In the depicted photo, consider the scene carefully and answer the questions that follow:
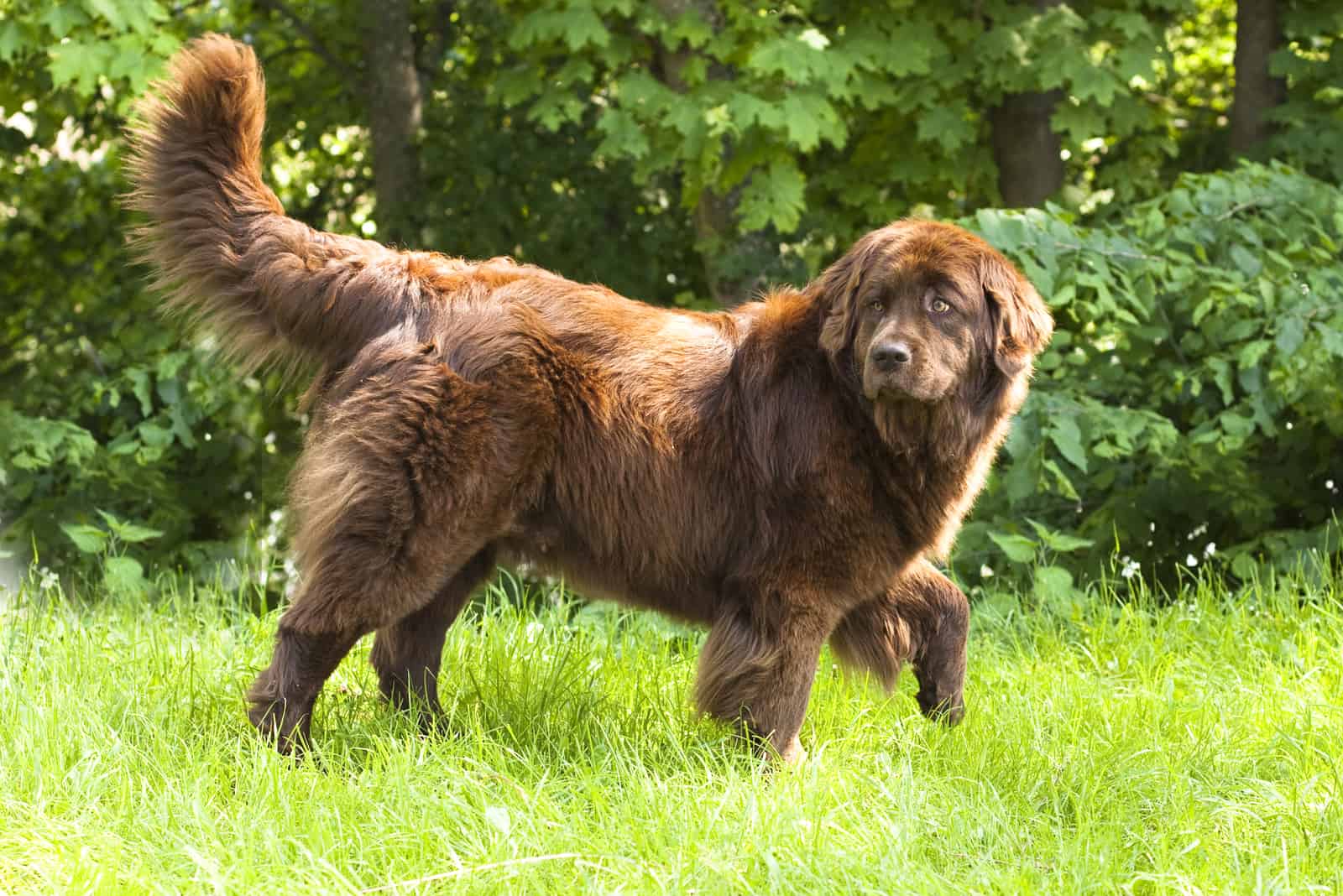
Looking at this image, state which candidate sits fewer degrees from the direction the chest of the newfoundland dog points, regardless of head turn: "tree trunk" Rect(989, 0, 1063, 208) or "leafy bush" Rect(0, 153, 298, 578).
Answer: the tree trunk

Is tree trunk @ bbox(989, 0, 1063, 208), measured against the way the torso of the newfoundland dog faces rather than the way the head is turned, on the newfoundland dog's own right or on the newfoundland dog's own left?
on the newfoundland dog's own left

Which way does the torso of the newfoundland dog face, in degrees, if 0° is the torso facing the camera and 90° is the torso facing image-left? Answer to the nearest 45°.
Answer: approximately 270°

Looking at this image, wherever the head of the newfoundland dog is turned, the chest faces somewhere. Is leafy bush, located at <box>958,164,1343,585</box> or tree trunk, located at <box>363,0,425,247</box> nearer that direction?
the leafy bush

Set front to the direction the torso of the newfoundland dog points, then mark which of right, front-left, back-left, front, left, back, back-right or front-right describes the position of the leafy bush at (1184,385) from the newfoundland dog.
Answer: front-left

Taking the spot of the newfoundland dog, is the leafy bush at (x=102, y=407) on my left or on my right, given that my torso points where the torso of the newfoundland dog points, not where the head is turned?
on my left

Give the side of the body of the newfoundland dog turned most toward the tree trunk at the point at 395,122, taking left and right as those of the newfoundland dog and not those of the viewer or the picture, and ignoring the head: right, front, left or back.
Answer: left
